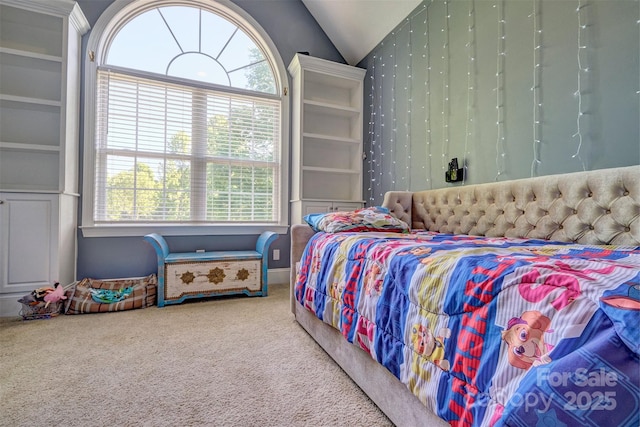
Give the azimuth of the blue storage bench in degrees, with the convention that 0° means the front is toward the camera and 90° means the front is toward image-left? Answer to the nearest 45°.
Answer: approximately 0°

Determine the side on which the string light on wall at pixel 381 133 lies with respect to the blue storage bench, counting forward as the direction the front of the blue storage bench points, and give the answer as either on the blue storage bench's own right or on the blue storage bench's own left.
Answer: on the blue storage bench's own left

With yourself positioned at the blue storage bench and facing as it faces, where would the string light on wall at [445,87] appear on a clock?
The string light on wall is roughly at 10 o'clock from the blue storage bench.

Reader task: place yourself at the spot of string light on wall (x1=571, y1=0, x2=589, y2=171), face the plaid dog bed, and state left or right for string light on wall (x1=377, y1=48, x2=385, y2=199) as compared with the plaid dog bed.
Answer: right

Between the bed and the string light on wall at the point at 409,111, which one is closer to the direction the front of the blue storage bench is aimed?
the bed

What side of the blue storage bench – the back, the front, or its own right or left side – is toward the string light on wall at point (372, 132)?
left
